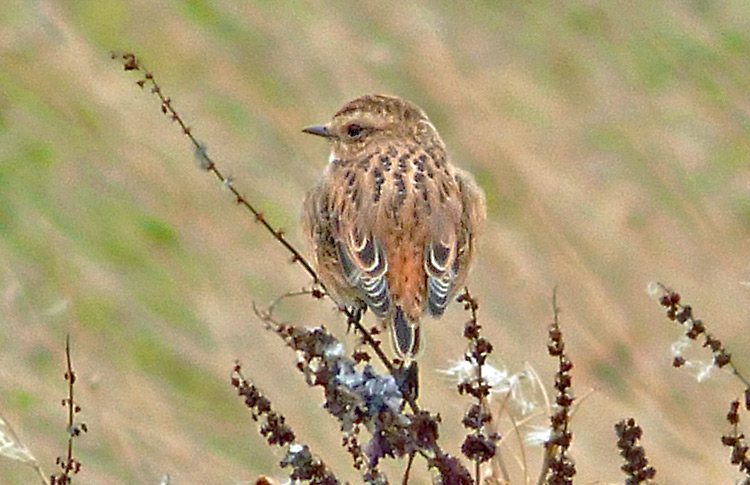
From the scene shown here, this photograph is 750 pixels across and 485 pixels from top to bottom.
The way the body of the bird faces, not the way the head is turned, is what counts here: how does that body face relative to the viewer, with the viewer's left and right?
facing away from the viewer
